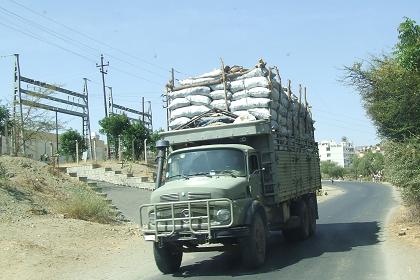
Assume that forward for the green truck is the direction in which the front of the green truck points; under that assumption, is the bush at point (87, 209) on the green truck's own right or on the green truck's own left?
on the green truck's own right

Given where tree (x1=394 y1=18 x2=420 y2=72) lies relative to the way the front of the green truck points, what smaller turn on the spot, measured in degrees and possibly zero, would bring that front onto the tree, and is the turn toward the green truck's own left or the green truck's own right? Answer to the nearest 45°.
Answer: approximately 135° to the green truck's own left

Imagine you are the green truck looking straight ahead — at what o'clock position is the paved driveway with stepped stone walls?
The paved driveway with stepped stone walls is roughly at 4 o'clock from the green truck.

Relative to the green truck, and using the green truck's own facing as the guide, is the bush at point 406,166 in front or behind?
behind

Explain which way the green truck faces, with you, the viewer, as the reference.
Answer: facing the viewer and to the left of the viewer

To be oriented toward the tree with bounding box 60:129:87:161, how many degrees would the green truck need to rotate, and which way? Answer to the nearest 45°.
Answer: approximately 135° to its right
